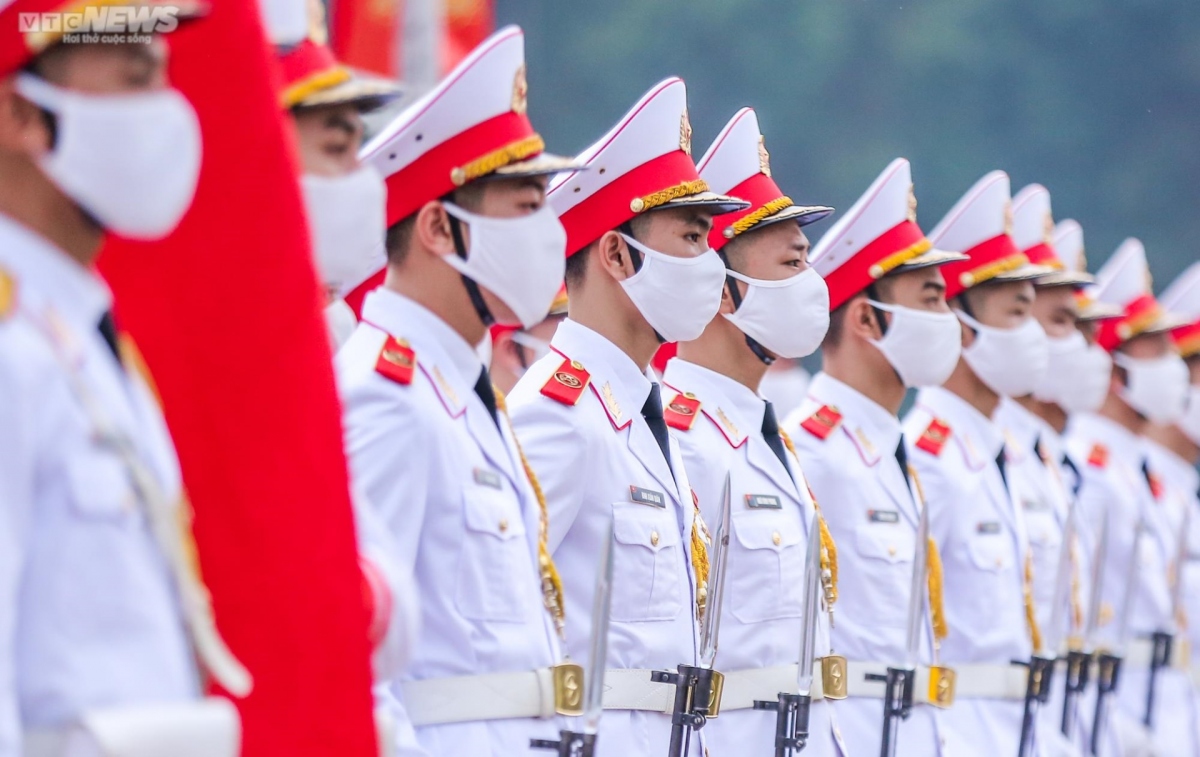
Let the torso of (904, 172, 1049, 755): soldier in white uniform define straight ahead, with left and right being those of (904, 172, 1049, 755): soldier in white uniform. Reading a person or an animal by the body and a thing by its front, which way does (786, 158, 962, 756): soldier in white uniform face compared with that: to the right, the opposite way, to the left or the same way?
the same way

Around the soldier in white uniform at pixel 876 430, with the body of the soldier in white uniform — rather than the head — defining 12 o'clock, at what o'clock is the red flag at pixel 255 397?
The red flag is roughly at 2 o'clock from the soldier in white uniform.

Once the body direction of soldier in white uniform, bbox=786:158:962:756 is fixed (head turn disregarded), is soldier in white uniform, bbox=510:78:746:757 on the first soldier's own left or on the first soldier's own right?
on the first soldier's own right

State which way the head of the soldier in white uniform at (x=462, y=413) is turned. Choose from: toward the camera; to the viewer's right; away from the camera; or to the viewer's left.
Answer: to the viewer's right

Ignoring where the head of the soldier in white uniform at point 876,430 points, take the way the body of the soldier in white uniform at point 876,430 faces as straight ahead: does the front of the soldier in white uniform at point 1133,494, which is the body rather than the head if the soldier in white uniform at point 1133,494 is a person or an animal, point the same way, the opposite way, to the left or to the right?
the same way

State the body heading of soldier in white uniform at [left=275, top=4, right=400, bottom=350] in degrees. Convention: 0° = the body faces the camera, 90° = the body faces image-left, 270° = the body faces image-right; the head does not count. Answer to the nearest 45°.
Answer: approximately 315°

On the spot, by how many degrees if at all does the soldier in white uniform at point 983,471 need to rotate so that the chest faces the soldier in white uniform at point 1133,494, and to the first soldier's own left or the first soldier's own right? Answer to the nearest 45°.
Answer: approximately 135° to the first soldier's own left

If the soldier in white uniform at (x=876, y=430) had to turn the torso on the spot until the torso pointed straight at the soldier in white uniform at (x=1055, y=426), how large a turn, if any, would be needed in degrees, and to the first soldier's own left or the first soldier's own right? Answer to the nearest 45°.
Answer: approximately 135° to the first soldier's own left

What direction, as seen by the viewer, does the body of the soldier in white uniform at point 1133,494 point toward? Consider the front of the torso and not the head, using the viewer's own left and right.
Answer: facing the viewer and to the right of the viewer

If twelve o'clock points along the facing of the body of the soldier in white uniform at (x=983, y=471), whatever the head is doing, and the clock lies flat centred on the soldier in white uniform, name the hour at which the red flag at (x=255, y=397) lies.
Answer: The red flag is roughly at 2 o'clock from the soldier in white uniform.

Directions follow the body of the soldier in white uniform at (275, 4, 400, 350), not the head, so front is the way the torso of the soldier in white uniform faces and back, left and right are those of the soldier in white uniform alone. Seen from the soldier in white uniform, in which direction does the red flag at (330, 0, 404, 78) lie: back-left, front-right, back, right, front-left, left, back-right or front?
back-left

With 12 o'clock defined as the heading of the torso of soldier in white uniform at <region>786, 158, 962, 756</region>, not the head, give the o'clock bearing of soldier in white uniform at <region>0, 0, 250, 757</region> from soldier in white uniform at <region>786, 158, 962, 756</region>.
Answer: soldier in white uniform at <region>0, 0, 250, 757</region> is roughly at 2 o'clock from soldier in white uniform at <region>786, 158, 962, 756</region>.

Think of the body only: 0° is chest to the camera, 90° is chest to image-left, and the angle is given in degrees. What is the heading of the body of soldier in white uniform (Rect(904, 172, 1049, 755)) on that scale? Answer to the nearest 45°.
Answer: approximately 315°

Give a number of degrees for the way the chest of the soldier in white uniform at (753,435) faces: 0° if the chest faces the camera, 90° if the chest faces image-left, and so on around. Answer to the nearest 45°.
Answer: approximately 315°

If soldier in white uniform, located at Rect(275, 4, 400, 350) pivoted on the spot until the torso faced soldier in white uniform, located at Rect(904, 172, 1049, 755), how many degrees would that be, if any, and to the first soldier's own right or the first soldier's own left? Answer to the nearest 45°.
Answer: approximately 90° to the first soldier's own left

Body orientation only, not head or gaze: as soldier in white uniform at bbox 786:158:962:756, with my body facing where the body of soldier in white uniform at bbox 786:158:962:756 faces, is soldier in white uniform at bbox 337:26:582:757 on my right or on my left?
on my right

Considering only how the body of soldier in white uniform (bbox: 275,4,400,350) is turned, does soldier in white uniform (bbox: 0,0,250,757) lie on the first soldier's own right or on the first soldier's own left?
on the first soldier's own right

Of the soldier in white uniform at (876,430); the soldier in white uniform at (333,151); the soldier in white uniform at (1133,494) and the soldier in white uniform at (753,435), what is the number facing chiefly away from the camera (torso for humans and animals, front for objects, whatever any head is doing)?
0
